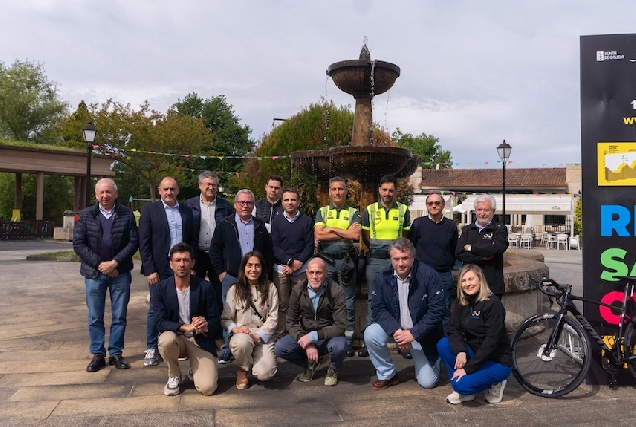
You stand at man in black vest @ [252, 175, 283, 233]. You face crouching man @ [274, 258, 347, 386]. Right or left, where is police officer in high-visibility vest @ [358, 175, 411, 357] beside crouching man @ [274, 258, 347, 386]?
left

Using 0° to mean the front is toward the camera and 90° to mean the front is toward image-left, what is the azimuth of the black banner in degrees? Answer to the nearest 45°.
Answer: approximately 0°

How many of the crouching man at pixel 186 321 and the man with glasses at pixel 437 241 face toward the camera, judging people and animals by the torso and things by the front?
2

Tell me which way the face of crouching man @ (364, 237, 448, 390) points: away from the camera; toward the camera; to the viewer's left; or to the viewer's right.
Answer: toward the camera

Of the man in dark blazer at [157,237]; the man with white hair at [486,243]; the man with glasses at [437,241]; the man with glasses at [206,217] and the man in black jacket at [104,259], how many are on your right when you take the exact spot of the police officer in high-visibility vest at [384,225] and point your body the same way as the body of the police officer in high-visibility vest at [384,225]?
3

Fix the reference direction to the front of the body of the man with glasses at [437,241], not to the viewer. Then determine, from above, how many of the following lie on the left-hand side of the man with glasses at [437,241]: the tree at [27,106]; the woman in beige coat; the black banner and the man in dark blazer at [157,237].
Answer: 1

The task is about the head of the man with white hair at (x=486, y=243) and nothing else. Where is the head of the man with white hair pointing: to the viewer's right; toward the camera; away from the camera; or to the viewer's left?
toward the camera

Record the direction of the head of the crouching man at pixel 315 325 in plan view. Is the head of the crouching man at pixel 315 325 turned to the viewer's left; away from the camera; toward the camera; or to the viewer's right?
toward the camera

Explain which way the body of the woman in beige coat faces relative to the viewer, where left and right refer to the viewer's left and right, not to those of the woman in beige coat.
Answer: facing the viewer

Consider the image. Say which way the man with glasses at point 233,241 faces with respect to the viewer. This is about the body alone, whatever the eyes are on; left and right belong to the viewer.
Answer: facing the viewer

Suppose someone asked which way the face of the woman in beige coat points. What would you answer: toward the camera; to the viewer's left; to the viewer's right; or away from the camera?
toward the camera

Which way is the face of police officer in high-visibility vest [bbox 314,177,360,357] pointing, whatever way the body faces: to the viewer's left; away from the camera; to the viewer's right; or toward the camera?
toward the camera

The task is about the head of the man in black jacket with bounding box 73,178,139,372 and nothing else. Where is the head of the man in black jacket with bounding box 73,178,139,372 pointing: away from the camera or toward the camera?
toward the camera

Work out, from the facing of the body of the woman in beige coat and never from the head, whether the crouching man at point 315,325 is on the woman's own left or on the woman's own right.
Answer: on the woman's own left

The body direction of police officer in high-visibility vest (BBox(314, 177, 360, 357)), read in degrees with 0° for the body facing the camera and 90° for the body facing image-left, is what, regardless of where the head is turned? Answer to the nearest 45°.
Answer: approximately 0°

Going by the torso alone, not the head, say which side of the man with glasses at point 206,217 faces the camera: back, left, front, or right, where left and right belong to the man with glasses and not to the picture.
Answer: front

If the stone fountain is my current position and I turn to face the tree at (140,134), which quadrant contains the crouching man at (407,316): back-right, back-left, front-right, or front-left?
back-left
